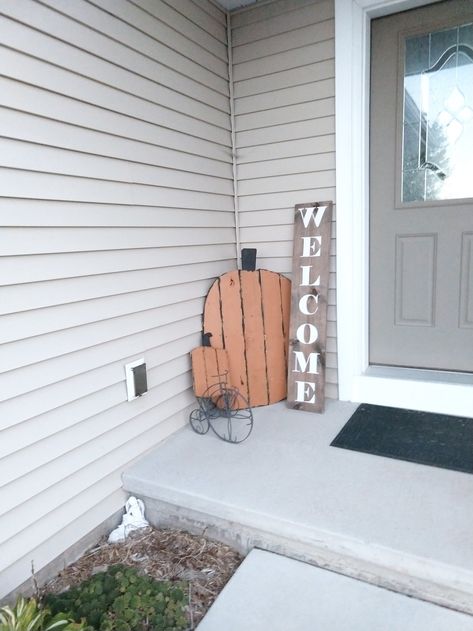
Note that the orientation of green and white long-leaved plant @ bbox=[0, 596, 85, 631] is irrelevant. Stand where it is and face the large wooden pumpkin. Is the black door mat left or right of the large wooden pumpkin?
right

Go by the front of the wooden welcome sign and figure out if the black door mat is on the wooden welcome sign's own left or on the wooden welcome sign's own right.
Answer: on the wooden welcome sign's own left

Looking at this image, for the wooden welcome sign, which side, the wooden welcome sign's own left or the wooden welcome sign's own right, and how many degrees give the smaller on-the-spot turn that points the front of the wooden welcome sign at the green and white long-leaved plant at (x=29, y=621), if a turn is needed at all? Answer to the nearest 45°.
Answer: approximately 45° to the wooden welcome sign's own right

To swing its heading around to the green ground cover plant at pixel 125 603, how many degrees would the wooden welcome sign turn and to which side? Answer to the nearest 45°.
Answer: approximately 45° to its right

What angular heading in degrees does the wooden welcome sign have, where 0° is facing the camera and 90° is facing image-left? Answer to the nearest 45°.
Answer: approximately 0°
